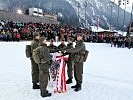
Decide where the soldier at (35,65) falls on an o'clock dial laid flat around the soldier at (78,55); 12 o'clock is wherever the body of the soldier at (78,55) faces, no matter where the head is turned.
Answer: the soldier at (35,65) is roughly at 12 o'clock from the soldier at (78,55).

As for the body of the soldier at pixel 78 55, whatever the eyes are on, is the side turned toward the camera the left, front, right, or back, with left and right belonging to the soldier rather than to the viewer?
left

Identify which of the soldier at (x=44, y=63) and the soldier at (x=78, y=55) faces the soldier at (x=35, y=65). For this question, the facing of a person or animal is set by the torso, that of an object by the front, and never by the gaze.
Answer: the soldier at (x=78, y=55)

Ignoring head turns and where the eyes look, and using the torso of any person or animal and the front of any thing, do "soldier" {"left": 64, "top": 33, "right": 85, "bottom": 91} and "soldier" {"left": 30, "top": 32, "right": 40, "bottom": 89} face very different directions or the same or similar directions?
very different directions

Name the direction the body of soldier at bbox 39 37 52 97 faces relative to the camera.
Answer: to the viewer's right

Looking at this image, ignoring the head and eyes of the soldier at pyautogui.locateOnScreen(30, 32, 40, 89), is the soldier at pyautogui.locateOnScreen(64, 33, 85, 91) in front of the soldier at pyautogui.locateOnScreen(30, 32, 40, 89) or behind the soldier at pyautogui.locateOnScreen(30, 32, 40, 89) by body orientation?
in front

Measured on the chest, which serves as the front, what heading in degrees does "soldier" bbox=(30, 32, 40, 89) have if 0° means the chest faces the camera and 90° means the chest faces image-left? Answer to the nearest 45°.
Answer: approximately 270°
